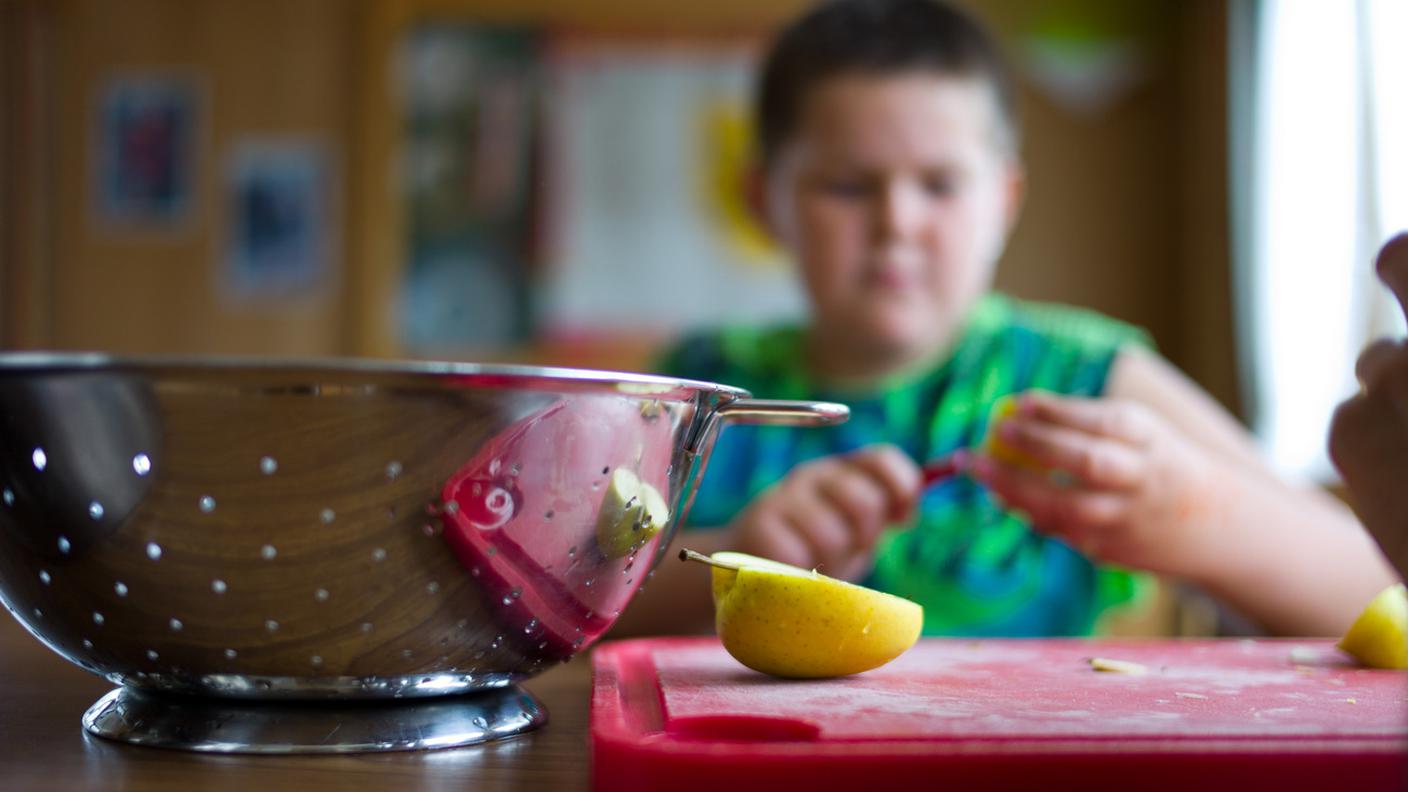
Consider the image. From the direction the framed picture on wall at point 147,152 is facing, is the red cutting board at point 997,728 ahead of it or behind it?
ahead

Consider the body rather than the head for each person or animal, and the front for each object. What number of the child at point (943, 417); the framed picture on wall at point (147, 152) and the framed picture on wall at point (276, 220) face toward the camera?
3

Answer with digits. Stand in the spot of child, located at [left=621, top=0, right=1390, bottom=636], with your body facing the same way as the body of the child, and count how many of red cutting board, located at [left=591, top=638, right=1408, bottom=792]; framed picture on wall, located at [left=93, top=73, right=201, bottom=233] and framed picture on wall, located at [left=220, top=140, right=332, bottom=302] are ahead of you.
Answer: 1

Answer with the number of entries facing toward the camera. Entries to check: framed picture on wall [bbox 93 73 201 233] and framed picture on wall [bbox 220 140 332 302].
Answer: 2

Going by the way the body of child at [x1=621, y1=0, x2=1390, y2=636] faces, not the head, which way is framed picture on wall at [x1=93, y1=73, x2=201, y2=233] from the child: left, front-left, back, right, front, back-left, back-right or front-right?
back-right

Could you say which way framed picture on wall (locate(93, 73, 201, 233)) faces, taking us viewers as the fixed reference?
facing the viewer

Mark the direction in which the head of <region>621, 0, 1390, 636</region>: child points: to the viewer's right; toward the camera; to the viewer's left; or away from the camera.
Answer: toward the camera

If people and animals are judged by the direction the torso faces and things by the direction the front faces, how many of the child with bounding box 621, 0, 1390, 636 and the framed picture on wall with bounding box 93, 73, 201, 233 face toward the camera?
2

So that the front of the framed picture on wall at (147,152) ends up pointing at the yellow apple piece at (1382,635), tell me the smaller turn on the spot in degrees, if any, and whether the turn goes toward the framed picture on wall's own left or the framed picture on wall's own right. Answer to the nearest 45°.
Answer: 0° — it already faces it

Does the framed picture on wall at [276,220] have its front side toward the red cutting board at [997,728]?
yes

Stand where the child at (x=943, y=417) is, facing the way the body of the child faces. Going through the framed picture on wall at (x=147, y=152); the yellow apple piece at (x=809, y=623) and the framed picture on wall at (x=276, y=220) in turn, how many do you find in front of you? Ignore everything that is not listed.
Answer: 1

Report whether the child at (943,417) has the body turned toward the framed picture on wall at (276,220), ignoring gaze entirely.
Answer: no

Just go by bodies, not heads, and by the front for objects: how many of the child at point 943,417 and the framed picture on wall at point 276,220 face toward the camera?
2

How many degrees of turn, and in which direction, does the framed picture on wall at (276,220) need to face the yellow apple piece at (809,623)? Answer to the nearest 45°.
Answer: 0° — it already faces it
